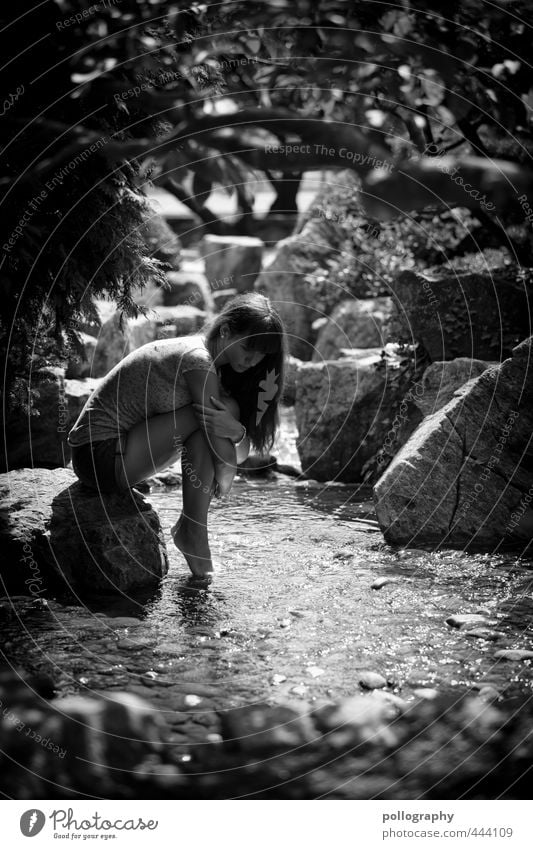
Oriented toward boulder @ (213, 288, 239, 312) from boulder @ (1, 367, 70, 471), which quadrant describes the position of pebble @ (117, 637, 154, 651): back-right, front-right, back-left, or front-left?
back-right

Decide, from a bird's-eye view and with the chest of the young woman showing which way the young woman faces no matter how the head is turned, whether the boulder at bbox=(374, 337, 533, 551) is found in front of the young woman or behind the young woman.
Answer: in front

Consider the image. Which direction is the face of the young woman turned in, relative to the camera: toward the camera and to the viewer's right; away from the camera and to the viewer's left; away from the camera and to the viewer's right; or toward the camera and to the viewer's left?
toward the camera and to the viewer's right

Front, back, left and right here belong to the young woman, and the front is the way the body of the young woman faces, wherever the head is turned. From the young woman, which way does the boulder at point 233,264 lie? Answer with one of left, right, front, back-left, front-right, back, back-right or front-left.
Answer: left

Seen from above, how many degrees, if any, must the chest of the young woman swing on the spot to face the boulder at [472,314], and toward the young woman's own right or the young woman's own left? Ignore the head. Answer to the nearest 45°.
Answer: approximately 45° to the young woman's own left

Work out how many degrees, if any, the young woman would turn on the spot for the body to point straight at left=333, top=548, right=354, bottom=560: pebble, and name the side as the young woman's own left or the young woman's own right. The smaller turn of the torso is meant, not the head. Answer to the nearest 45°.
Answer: approximately 45° to the young woman's own left

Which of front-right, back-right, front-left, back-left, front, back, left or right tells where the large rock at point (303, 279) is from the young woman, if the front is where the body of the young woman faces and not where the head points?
left

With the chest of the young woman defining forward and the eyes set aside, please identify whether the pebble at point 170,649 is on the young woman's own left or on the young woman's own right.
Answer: on the young woman's own right

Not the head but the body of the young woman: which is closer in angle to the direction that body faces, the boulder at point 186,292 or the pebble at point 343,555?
the pebble

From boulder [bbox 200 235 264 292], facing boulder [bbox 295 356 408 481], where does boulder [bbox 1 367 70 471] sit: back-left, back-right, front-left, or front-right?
front-right

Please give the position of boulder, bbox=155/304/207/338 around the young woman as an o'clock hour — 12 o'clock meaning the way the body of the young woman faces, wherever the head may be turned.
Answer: The boulder is roughly at 9 o'clock from the young woman.

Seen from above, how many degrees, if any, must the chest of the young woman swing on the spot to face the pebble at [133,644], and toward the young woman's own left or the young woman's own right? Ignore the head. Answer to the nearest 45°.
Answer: approximately 90° to the young woman's own right

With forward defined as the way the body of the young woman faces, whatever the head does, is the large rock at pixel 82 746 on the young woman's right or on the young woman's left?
on the young woman's right

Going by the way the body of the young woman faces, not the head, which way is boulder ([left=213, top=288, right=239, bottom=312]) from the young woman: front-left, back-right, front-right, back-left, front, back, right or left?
left

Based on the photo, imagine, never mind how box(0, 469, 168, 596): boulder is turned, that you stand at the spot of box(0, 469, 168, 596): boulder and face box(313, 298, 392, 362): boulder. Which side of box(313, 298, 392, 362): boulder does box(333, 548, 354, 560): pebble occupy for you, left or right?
right

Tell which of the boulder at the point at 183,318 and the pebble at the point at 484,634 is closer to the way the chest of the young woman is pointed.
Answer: the pebble

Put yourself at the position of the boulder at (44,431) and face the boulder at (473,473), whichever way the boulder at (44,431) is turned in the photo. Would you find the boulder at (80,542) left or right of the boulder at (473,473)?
right

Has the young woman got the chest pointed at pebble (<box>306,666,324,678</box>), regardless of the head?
no

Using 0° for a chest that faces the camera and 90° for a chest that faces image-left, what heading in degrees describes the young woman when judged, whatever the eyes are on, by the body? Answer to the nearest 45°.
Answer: approximately 270°
